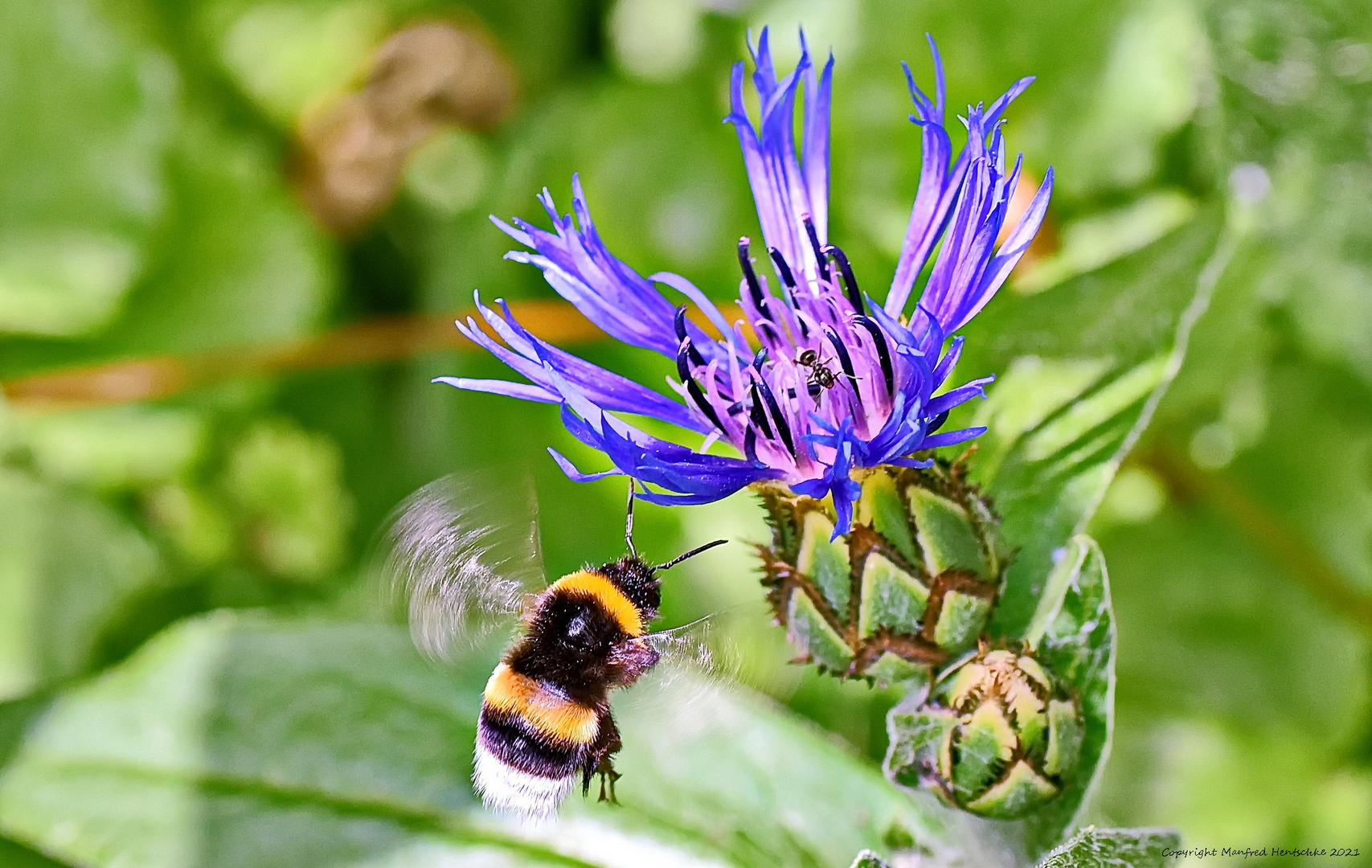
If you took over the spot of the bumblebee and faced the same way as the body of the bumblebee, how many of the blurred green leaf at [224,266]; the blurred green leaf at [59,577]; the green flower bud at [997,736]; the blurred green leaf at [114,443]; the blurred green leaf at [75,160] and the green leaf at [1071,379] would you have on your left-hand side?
4

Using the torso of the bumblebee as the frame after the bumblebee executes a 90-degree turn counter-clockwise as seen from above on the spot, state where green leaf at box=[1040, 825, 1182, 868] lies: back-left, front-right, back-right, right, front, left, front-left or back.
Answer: back-right

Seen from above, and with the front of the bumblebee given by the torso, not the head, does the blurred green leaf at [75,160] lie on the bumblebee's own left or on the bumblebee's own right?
on the bumblebee's own left

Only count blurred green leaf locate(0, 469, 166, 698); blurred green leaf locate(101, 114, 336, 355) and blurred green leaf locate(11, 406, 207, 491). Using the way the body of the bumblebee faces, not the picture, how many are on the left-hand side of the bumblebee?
3

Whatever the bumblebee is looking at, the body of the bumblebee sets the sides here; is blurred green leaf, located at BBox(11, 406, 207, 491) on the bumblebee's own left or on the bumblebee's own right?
on the bumblebee's own left

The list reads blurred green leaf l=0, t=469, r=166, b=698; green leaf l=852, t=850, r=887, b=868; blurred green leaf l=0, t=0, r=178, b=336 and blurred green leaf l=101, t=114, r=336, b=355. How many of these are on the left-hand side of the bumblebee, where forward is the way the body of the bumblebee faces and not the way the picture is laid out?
3

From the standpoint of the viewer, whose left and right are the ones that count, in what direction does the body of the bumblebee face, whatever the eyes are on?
facing away from the viewer and to the right of the viewer

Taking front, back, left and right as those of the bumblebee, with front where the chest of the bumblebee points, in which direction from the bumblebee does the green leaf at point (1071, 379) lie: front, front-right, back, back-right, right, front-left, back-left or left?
front-right

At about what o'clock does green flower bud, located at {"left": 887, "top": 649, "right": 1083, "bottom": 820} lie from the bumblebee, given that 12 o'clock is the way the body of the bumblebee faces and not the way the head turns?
The green flower bud is roughly at 2 o'clock from the bumblebee.

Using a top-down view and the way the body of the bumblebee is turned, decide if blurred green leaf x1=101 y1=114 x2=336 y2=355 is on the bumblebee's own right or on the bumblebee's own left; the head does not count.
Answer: on the bumblebee's own left

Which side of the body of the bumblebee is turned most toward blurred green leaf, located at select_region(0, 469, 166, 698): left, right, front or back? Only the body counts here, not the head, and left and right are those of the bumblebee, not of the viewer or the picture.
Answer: left

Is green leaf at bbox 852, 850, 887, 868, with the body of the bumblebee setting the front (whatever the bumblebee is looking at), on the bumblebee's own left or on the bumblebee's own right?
on the bumblebee's own right
